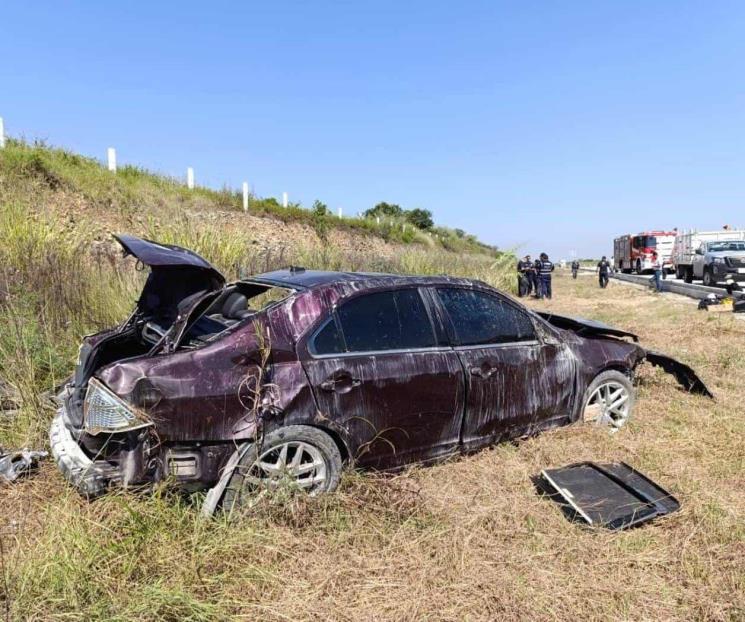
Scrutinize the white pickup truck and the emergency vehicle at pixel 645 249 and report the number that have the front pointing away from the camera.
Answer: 0

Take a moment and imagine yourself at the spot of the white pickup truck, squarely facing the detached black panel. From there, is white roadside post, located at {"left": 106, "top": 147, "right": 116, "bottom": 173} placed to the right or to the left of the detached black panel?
right

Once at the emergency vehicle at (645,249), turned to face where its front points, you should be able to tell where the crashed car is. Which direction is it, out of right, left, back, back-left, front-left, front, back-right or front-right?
front-right

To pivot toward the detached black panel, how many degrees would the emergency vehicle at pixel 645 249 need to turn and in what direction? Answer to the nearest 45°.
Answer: approximately 45° to its right

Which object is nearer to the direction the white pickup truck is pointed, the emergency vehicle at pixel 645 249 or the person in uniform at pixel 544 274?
the person in uniform

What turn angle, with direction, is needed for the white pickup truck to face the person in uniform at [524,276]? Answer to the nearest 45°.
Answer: approximately 90° to its right

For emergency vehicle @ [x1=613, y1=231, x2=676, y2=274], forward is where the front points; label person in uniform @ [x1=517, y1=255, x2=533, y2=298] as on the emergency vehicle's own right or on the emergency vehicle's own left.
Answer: on the emergency vehicle's own right

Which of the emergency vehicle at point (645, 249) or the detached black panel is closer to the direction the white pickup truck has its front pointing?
the detached black panel

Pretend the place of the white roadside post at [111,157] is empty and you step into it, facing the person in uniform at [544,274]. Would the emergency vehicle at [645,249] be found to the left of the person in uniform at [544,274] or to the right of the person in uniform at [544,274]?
left
